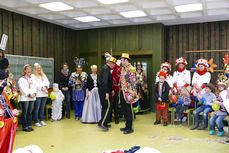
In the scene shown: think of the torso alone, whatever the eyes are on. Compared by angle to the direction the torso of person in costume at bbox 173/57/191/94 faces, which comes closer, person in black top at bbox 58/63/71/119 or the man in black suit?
the man in black suit

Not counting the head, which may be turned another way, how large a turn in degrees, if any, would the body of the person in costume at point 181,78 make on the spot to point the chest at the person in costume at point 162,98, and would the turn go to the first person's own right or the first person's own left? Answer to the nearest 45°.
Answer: approximately 45° to the first person's own right

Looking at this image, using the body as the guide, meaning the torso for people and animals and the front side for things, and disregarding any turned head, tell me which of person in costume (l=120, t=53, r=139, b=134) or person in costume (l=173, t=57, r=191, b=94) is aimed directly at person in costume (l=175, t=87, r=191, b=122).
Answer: person in costume (l=173, t=57, r=191, b=94)

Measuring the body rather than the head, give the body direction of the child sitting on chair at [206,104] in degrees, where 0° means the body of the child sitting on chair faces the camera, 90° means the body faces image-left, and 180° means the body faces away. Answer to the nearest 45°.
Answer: approximately 45°

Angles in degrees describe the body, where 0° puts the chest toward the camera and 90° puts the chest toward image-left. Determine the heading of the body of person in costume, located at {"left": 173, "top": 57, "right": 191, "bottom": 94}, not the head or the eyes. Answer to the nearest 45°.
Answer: approximately 0°

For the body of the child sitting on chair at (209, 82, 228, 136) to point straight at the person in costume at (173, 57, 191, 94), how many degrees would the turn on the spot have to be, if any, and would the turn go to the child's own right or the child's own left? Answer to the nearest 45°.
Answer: approximately 90° to the child's own right

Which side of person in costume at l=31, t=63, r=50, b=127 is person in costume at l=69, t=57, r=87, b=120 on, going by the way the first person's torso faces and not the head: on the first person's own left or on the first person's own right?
on the first person's own left
